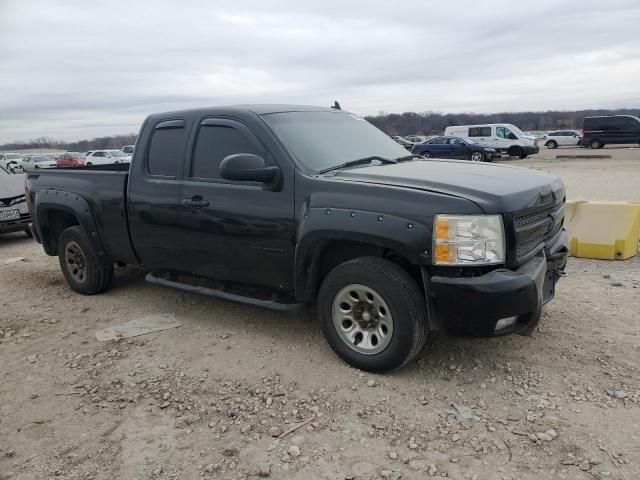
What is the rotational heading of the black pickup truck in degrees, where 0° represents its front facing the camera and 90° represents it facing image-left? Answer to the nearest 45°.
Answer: approximately 315°

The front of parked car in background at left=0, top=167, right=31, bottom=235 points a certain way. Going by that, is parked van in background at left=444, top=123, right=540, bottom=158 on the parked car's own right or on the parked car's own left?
on the parked car's own left

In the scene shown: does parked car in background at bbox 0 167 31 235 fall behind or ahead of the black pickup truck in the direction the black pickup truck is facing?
behind

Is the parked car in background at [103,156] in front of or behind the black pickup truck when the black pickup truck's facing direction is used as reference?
behind

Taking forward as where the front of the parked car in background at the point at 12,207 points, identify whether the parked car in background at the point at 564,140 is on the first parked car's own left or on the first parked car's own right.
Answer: on the first parked car's own left

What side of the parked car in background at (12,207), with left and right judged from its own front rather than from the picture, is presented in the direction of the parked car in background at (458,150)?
left
